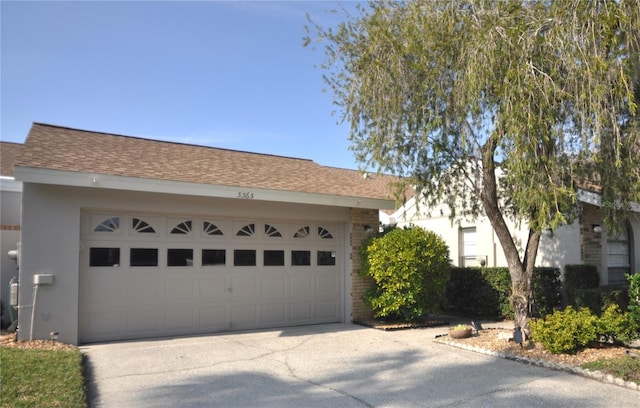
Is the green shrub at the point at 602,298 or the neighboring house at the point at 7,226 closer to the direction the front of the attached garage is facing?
the green shrub

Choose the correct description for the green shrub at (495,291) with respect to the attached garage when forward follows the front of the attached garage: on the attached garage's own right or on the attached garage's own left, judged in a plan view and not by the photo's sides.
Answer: on the attached garage's own left

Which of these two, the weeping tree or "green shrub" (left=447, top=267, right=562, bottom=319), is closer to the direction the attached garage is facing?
the weeping tree

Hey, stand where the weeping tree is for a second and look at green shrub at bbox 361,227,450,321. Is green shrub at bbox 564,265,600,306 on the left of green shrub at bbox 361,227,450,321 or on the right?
right

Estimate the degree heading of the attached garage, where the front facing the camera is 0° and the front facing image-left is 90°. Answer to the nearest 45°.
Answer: approximately 315°

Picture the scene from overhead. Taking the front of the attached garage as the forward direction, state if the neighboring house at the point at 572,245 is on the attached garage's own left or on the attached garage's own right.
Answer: on the attached garage's own left

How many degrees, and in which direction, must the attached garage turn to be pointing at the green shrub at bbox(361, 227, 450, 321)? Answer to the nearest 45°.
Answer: approximately 45° to its left

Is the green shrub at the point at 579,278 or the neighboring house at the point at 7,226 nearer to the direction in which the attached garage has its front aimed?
the green shrub

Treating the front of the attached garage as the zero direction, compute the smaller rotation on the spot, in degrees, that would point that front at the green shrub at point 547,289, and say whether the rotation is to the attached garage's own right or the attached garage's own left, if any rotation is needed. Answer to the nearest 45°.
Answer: approximately 45° to the attached garage's own left

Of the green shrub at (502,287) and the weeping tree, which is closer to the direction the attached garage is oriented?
the weeping tree
